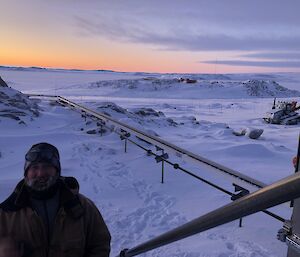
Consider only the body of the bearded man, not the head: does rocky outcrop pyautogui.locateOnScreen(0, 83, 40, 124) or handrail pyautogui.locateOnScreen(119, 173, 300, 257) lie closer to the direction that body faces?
the handrail

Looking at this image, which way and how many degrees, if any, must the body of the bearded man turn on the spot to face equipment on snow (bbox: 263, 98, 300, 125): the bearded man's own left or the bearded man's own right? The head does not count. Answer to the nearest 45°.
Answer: approximately 135° to the bearded man's own left

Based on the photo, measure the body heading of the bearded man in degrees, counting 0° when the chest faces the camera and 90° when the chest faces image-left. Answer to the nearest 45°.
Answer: approximately 0°

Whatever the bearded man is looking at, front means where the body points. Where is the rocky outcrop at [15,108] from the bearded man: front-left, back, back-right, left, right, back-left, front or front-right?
back

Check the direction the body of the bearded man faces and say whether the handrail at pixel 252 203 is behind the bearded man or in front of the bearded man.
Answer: in front

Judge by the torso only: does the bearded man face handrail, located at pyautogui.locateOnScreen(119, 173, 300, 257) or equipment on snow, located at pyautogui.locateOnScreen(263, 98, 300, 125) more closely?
the handrail
